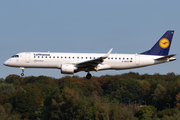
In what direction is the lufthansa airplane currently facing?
to the viewer's left
